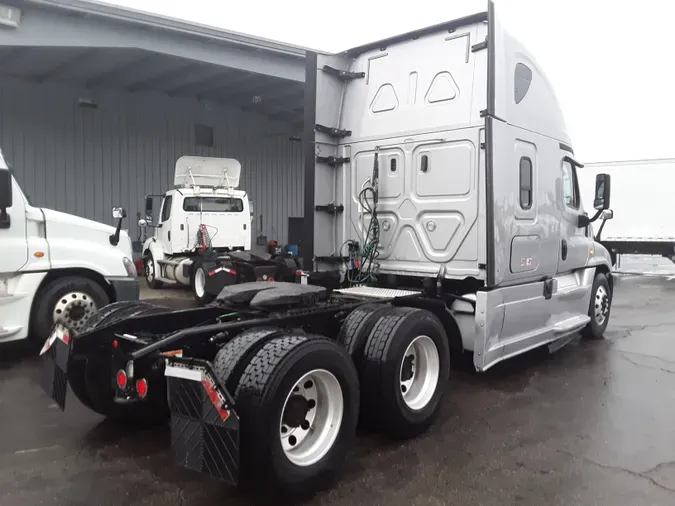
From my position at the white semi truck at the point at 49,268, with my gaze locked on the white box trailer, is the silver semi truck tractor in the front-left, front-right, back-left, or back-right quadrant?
front-right

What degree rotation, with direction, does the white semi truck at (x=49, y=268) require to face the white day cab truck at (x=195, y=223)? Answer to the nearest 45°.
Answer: approximately 45° to its left

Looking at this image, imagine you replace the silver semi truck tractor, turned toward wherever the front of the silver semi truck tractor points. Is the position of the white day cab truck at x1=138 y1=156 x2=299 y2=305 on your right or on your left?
on your left

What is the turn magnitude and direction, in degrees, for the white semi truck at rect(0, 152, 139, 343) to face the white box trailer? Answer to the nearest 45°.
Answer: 0° — it already faces it

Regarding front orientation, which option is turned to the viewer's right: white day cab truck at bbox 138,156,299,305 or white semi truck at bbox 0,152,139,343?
white semi truck at bbox 0,152,139,343

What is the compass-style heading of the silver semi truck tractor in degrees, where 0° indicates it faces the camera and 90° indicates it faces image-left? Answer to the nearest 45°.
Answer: approximately 225°

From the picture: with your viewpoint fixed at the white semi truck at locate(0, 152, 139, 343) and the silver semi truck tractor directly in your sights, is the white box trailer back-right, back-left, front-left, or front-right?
front-left

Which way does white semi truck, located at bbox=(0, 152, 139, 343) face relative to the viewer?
to the viewer's right

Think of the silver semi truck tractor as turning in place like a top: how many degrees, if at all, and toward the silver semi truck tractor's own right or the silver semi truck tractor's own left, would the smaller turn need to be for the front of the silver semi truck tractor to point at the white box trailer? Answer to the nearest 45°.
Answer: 0° — it already faces it

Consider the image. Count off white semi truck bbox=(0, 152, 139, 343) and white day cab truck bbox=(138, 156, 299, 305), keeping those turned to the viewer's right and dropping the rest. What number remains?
1

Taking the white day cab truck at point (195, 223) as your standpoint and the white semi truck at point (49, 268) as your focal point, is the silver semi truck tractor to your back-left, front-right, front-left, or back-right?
front-left
